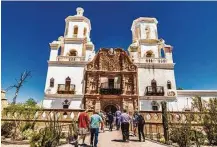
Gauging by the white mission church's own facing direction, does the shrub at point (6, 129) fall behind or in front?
in front

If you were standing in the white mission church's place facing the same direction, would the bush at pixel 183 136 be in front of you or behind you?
in front

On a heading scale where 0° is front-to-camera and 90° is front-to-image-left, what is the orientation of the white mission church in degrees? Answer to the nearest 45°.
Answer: approximately 0°

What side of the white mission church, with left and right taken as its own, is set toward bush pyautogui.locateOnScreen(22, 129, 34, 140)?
front
